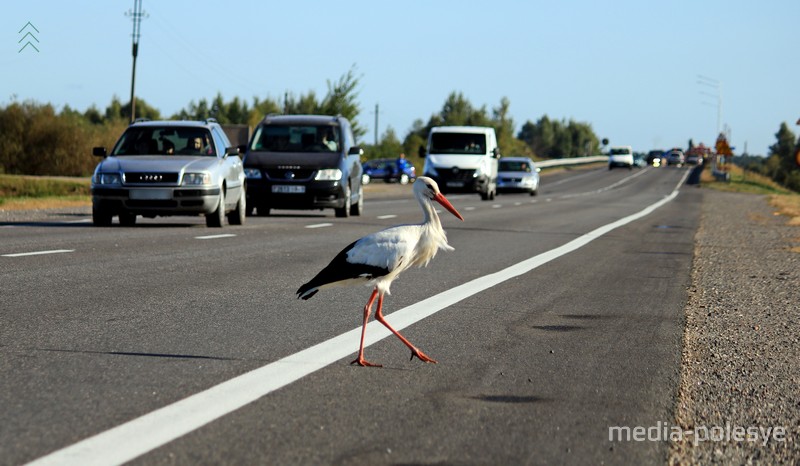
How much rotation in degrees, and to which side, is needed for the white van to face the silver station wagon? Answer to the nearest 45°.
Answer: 0° — it already faces it

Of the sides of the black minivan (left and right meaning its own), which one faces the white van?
back

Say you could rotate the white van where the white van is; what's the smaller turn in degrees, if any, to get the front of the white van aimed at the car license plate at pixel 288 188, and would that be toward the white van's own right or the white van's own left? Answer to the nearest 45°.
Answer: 0° — it already faces it

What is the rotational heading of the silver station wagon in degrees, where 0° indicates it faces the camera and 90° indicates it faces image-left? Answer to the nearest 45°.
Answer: approximately 0°

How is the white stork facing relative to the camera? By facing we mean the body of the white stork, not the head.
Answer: to the viewer's right

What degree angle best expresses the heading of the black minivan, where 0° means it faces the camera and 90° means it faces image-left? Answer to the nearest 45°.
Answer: approximately 0°

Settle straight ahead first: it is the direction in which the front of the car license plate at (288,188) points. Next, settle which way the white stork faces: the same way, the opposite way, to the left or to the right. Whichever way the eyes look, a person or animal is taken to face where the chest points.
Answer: to the left

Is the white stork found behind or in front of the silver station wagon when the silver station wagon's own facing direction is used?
in front

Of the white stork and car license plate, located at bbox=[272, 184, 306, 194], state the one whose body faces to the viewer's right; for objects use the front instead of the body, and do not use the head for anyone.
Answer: the white stork

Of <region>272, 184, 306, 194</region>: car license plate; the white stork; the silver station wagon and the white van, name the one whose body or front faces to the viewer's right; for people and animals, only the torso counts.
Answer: the white stork

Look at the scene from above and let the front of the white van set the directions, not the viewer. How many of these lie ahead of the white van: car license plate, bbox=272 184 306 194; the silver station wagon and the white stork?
3

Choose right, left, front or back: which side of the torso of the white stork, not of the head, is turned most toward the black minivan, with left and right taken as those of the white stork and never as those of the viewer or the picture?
left

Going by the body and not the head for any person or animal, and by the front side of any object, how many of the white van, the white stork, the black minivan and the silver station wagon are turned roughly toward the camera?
3

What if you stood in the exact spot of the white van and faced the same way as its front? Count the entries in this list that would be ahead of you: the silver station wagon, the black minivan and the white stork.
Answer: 3
